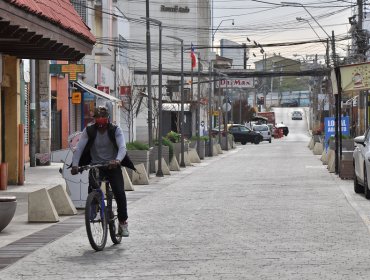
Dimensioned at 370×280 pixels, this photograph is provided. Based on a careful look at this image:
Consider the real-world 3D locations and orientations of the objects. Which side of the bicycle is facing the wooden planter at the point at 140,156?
back

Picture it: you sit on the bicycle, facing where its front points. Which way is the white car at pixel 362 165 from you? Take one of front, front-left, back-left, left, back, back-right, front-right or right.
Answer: back-left

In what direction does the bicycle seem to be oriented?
toward the camera

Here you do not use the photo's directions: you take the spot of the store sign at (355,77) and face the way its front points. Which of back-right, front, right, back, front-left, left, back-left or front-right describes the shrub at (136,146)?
right

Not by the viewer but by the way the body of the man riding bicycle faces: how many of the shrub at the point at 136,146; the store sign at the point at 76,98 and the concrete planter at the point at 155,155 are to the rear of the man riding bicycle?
3

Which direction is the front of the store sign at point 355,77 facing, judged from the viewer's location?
facing the viewer

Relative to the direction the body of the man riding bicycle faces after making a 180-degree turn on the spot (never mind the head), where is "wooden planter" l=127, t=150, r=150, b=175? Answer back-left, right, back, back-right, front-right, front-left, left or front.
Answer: front

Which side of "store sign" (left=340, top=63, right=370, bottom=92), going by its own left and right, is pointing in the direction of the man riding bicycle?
front

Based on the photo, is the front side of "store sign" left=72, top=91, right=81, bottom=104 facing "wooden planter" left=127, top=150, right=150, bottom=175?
yes
